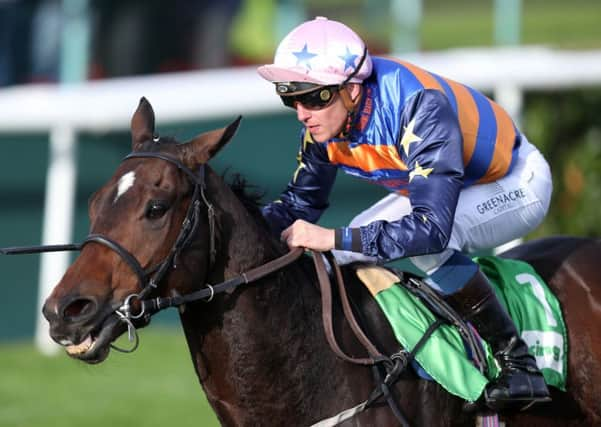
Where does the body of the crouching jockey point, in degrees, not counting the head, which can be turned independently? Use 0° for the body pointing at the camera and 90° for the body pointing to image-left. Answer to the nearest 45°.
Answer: approximately 45°

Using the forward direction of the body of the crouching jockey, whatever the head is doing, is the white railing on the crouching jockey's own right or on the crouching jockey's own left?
on the crouching jockey's own right
